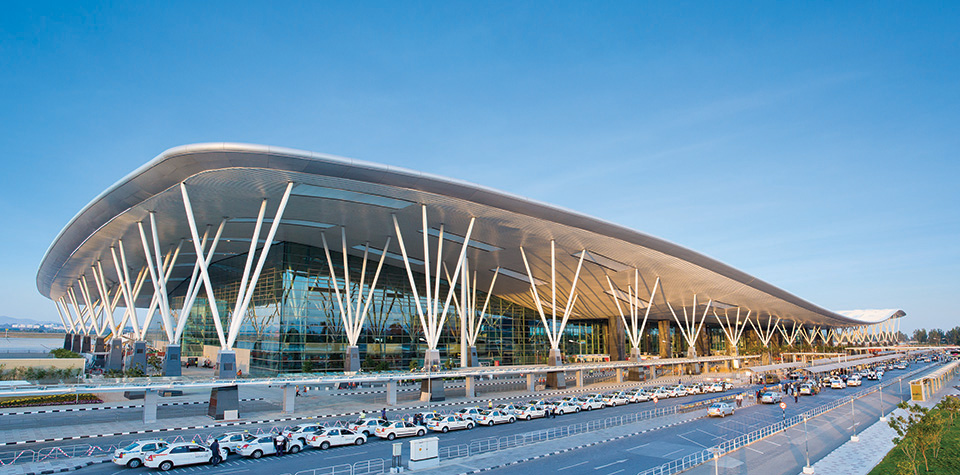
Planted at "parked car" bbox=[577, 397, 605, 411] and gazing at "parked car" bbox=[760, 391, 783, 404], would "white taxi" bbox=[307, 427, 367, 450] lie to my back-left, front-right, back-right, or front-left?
back-right

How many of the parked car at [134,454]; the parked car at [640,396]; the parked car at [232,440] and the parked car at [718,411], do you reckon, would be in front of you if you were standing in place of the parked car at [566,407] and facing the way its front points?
2
